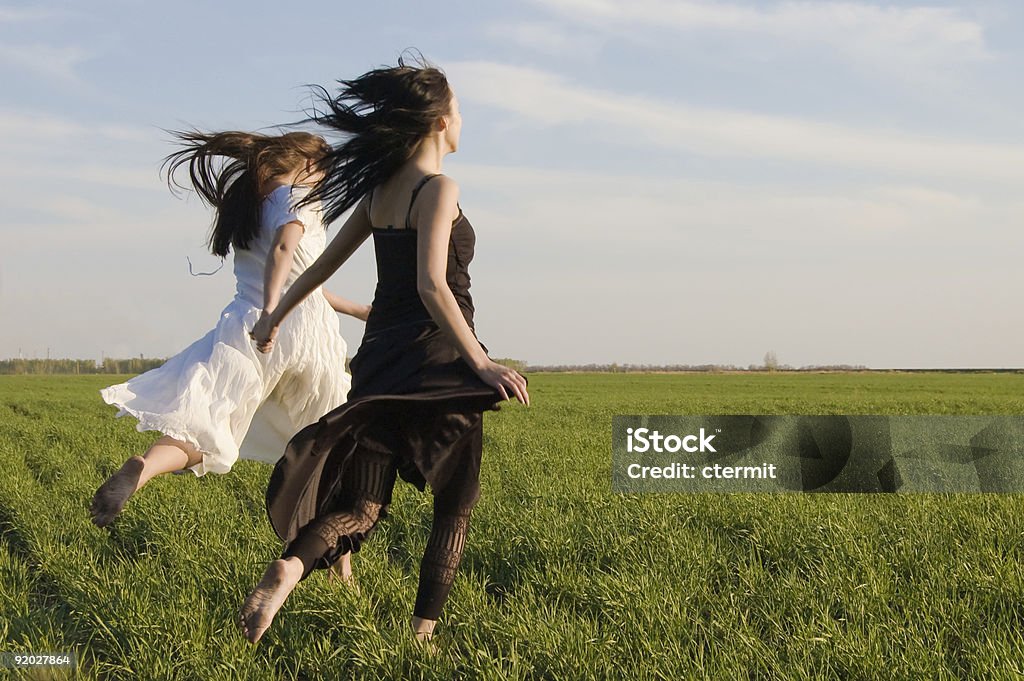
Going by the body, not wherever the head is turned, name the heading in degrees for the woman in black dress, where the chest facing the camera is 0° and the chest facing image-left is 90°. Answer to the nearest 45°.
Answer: approximately 225°

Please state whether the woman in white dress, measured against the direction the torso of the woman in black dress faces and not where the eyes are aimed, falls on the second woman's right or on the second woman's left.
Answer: on the second woman's left

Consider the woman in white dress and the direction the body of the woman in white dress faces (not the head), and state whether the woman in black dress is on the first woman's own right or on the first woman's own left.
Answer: on the first woman's own right

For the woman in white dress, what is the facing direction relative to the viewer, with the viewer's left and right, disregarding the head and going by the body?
facing away from the viewer and to the right of the viewer

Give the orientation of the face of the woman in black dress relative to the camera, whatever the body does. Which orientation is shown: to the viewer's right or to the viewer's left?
to the viewer's right
